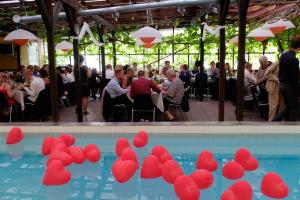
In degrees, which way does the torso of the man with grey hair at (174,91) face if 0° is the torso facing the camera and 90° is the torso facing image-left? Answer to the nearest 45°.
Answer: approximately 90°

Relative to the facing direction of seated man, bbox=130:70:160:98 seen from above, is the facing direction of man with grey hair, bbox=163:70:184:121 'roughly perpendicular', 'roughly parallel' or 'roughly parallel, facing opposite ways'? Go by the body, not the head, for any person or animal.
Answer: roughly perpendicular

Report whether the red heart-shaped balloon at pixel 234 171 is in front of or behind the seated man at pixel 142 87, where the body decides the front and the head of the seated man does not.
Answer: behind

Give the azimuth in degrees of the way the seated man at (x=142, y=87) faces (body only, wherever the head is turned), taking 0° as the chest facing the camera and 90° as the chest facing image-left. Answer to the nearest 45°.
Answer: approximately 180°

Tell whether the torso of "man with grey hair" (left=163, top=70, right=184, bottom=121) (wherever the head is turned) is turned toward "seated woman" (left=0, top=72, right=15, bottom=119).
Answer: yes

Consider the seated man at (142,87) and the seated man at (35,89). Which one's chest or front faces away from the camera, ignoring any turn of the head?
the seated man at (142,87)

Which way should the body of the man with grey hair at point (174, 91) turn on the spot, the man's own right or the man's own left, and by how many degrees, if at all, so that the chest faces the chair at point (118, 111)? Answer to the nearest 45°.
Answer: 0° — they already face it
